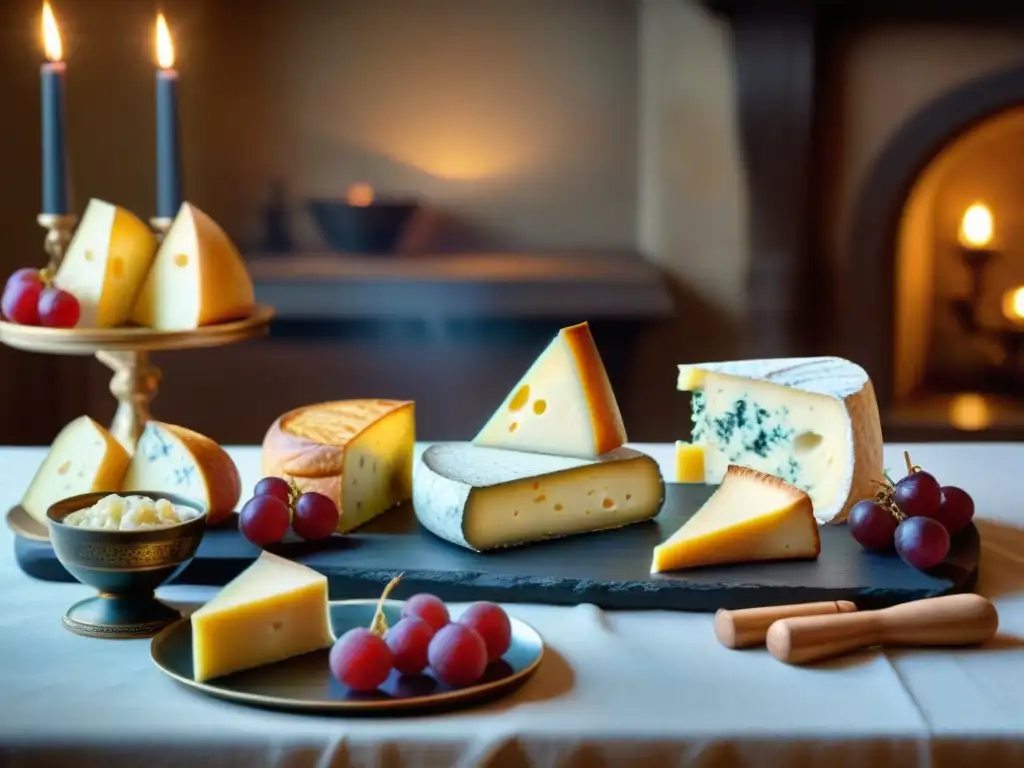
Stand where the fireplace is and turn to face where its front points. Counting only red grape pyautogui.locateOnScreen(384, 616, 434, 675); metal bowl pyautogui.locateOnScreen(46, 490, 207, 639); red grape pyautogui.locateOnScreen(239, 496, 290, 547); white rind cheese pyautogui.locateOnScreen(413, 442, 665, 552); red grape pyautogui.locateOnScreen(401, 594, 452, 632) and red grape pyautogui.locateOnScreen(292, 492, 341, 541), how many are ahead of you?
6

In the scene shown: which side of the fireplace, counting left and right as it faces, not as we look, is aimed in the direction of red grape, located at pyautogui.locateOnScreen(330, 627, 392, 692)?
front

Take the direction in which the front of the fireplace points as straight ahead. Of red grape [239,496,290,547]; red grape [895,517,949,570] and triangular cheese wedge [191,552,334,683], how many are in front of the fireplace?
3

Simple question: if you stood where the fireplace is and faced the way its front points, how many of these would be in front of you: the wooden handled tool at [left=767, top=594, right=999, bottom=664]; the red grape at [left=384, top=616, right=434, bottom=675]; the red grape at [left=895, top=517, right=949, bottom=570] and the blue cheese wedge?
4

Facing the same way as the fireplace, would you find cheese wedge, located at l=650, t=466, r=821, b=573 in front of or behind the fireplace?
in front

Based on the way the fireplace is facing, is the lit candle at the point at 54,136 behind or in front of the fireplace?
in front

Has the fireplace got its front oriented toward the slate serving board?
yes

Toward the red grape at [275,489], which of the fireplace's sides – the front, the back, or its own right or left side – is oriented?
front

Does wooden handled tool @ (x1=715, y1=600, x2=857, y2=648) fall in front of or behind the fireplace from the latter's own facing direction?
in front

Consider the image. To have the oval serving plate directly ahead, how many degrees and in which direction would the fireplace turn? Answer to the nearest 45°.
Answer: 0° — it already faces it

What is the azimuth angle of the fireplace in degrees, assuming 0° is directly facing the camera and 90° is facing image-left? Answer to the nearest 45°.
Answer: approximately 0°

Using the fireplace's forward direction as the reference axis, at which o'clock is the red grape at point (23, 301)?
The red grape is roughly at 1 o'clock from the fireplace.

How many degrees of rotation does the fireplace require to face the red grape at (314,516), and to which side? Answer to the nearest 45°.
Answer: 0° — it already faces it
